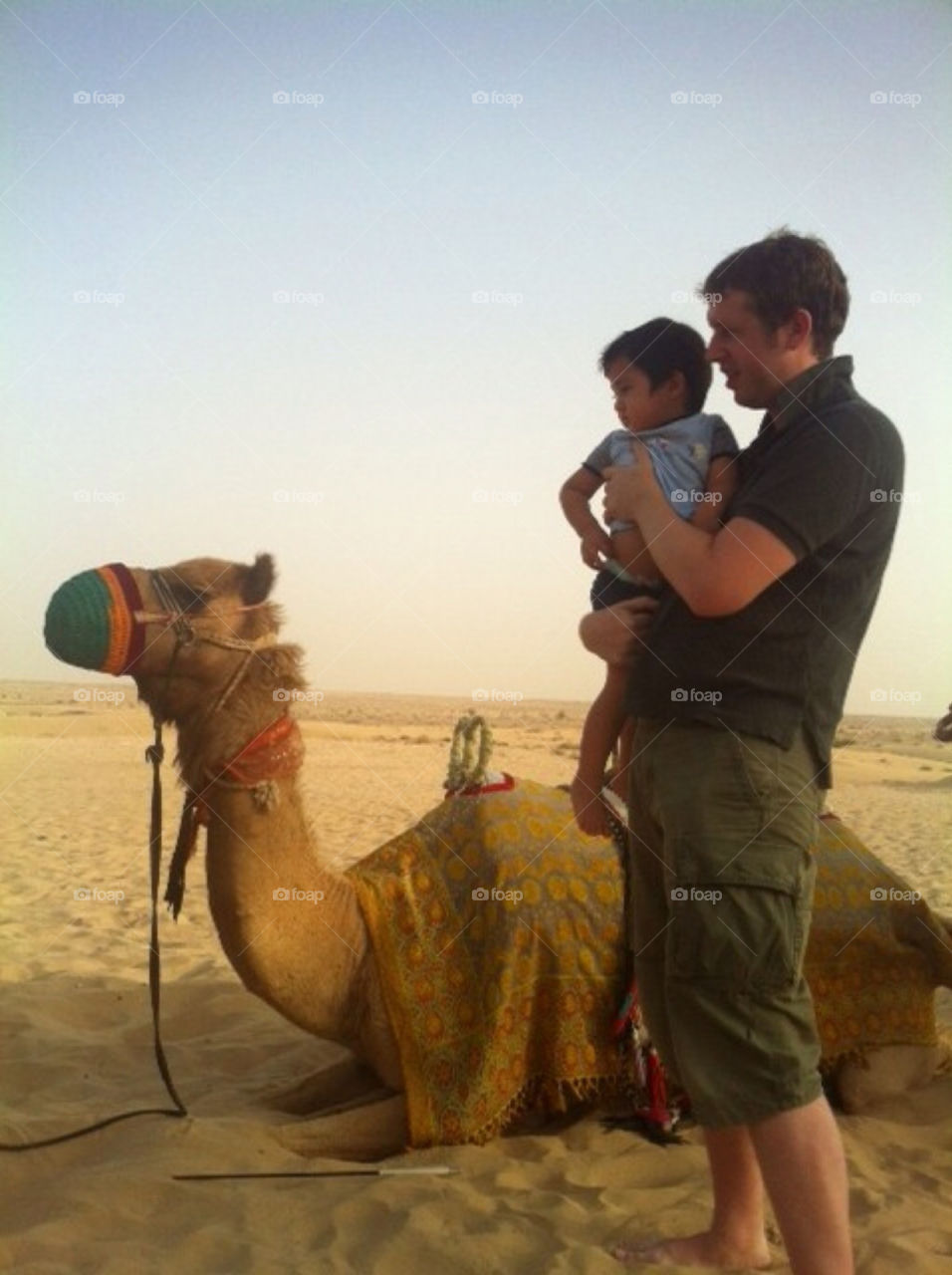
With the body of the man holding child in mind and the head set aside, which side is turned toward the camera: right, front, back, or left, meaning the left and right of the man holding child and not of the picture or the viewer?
left

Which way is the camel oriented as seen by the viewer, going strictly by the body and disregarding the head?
to the viewer's left

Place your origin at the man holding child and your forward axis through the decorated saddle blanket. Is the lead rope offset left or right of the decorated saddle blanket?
left

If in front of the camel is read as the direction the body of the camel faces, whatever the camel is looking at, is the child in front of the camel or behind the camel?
behind

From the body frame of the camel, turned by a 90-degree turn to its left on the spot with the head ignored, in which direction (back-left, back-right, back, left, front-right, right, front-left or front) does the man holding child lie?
front-left

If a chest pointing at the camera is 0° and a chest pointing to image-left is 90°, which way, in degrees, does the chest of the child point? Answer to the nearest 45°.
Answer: approximately 45°

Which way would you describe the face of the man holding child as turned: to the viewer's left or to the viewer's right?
to the viewer's left

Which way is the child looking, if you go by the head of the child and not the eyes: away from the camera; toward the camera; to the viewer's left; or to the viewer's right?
to the viewer's left
